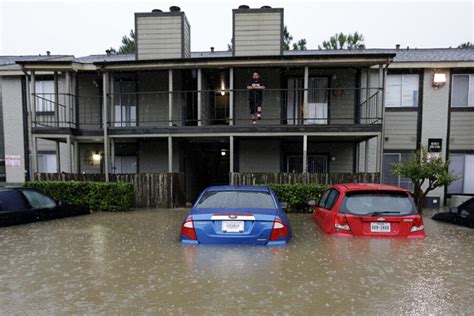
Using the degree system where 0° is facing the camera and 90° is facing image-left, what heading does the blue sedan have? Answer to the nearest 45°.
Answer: approximately 180°

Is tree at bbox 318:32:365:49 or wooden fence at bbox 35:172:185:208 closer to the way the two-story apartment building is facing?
the wooden fence

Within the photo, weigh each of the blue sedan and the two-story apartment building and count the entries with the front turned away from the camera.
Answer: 1

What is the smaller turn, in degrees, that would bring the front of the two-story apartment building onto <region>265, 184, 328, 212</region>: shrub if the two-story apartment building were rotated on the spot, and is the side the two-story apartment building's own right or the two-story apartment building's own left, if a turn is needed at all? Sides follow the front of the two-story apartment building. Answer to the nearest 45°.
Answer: approximately 45° to the two-story apartment building's own left

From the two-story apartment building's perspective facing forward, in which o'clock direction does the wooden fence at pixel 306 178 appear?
The wooden fence is roughly at 11 o'clock from the two-story apartment building.

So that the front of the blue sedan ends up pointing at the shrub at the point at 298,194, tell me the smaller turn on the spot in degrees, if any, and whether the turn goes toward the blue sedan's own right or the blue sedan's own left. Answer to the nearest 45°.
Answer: approximately 45° to the blue sedan's own right

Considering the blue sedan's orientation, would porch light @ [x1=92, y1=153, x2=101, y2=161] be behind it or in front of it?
in front

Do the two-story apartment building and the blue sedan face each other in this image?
yes

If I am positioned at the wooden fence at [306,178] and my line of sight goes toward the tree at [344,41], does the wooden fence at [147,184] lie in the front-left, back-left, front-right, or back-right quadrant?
back-left

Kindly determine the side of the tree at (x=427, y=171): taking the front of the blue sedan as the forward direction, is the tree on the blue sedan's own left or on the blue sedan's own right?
on the blue sedan's own right

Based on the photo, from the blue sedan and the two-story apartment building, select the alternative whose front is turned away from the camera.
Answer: the blue sedan

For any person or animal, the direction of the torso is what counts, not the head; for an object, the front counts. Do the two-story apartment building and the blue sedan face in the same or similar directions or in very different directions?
very different directions

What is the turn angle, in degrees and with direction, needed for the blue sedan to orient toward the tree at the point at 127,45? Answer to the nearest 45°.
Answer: approximately 45° to its left

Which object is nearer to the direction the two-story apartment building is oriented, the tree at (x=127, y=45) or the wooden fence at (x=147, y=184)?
the wooden fence
